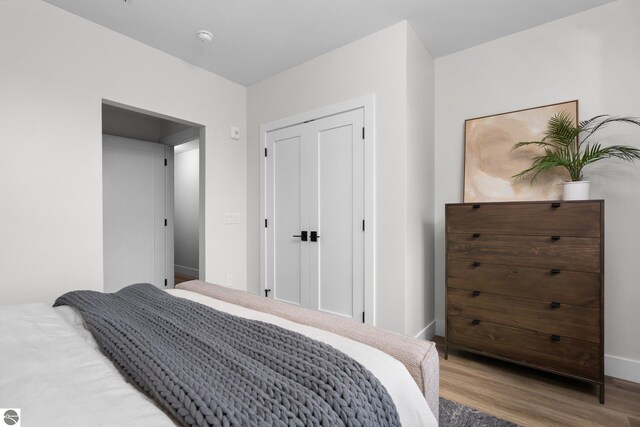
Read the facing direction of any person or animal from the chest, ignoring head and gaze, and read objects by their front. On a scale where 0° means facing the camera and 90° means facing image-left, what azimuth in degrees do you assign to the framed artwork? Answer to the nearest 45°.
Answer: approximately 45°

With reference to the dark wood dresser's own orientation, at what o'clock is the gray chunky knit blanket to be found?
The gray chunky knit blanket is roughly at 1 o'clock from the dark wood dresser.

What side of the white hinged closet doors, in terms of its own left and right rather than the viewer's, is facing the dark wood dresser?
left

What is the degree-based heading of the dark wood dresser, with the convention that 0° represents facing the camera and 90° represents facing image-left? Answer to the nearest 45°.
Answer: approximately 45°
